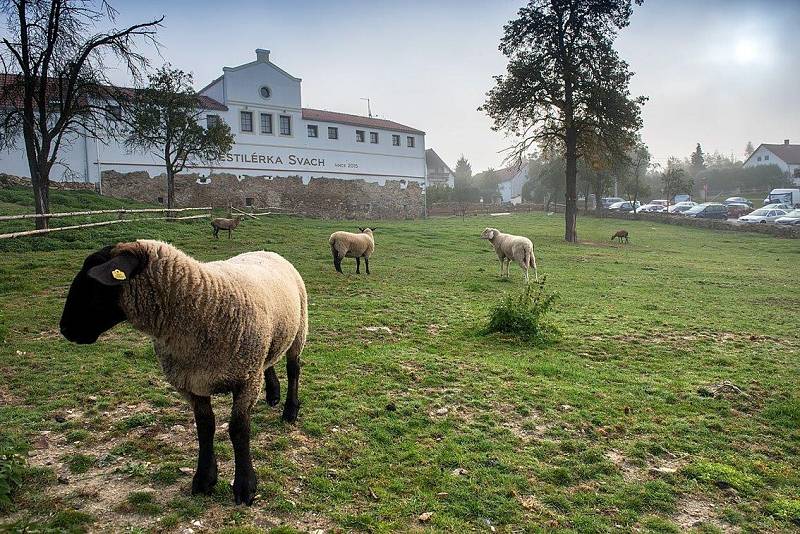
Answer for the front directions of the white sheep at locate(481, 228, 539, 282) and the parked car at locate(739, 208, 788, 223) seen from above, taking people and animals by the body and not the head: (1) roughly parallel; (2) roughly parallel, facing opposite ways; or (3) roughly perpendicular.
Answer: roughly perpendicular

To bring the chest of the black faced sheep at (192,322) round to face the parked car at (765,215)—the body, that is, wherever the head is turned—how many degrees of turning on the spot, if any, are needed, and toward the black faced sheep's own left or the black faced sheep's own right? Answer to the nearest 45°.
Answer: approximately 180°

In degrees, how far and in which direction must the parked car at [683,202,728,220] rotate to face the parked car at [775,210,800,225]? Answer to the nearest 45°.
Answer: approximately 90° to its left

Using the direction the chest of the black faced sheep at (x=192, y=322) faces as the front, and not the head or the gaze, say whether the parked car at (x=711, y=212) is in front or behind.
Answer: behind
